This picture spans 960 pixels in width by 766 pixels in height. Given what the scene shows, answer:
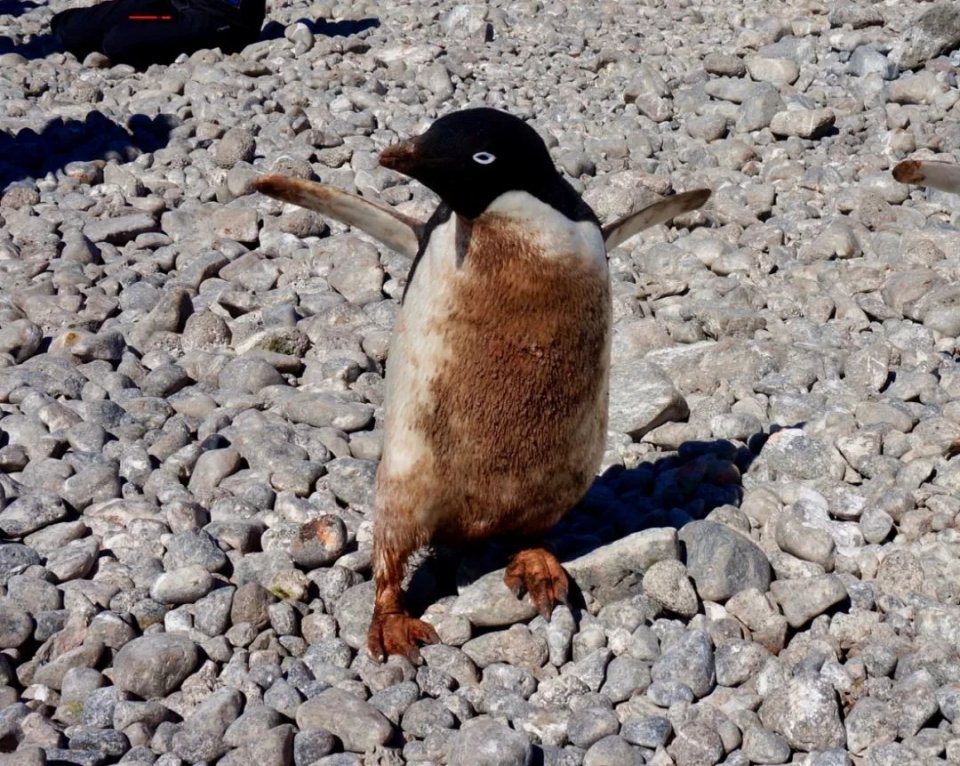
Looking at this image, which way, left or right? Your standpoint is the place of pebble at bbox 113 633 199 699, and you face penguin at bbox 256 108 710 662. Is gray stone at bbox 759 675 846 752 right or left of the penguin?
right

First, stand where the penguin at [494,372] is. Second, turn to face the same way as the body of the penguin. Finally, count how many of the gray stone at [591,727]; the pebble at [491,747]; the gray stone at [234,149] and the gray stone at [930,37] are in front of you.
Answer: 2

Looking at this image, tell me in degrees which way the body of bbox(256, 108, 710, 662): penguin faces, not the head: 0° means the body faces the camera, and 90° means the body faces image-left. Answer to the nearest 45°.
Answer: approximately 0°

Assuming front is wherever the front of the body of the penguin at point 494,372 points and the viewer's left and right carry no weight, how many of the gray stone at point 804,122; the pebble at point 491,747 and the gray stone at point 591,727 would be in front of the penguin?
2

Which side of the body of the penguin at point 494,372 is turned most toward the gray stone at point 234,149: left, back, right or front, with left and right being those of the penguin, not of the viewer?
back

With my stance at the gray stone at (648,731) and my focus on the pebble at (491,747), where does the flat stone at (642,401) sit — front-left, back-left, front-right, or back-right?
back-right

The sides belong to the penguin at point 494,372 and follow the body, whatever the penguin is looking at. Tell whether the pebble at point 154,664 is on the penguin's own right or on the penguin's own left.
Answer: on the penguin's own right

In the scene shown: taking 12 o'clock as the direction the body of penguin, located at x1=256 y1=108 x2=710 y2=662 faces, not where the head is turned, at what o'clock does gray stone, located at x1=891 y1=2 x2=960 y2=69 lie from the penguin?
The gray stone is roughly at 7 o'clock from the penguin.

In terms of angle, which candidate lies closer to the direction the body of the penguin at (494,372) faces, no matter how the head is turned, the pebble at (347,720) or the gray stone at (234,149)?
the pebble
